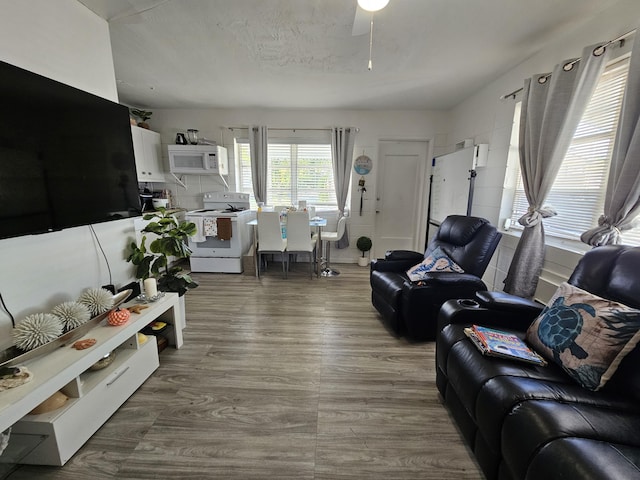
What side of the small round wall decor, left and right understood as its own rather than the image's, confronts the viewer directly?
front

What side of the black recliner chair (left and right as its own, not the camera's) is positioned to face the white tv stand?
front

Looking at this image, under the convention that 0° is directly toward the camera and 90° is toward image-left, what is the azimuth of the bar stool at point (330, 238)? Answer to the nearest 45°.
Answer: approximately 90°

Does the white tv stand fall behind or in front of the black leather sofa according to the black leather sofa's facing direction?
in front

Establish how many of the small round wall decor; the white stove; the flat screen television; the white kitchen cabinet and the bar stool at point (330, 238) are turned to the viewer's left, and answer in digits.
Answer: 1

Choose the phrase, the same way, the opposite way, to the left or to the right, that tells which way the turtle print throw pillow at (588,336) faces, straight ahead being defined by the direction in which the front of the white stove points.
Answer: to the right

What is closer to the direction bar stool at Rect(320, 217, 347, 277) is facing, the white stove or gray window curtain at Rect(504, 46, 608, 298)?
the white stove

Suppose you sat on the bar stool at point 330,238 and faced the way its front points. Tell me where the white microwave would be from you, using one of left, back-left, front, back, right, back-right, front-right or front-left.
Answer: front

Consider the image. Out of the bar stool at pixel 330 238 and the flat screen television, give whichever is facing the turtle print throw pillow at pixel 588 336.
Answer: the flat screen television

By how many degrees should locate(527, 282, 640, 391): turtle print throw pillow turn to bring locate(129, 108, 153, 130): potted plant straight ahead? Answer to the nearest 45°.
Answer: approximately 45° to its right

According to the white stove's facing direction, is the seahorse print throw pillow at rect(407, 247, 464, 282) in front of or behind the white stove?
in front

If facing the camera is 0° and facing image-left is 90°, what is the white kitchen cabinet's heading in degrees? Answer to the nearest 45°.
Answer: approximately 315°

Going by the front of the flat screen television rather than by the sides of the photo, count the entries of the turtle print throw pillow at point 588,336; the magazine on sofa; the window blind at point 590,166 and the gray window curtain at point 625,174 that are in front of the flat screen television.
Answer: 4

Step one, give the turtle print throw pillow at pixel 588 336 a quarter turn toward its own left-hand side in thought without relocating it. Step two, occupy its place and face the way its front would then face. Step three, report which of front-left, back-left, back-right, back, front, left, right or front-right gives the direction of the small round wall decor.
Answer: back

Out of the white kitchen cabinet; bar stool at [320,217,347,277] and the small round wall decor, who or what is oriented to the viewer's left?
the bar stool

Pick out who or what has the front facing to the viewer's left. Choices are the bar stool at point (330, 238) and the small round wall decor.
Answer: the bar stool

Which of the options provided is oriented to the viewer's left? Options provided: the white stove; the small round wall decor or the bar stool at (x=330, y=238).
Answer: the bar stool

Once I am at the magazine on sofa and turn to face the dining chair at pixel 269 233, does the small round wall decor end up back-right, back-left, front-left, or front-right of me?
front-right

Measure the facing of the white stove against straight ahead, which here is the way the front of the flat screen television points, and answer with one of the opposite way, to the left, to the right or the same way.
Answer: to the right
